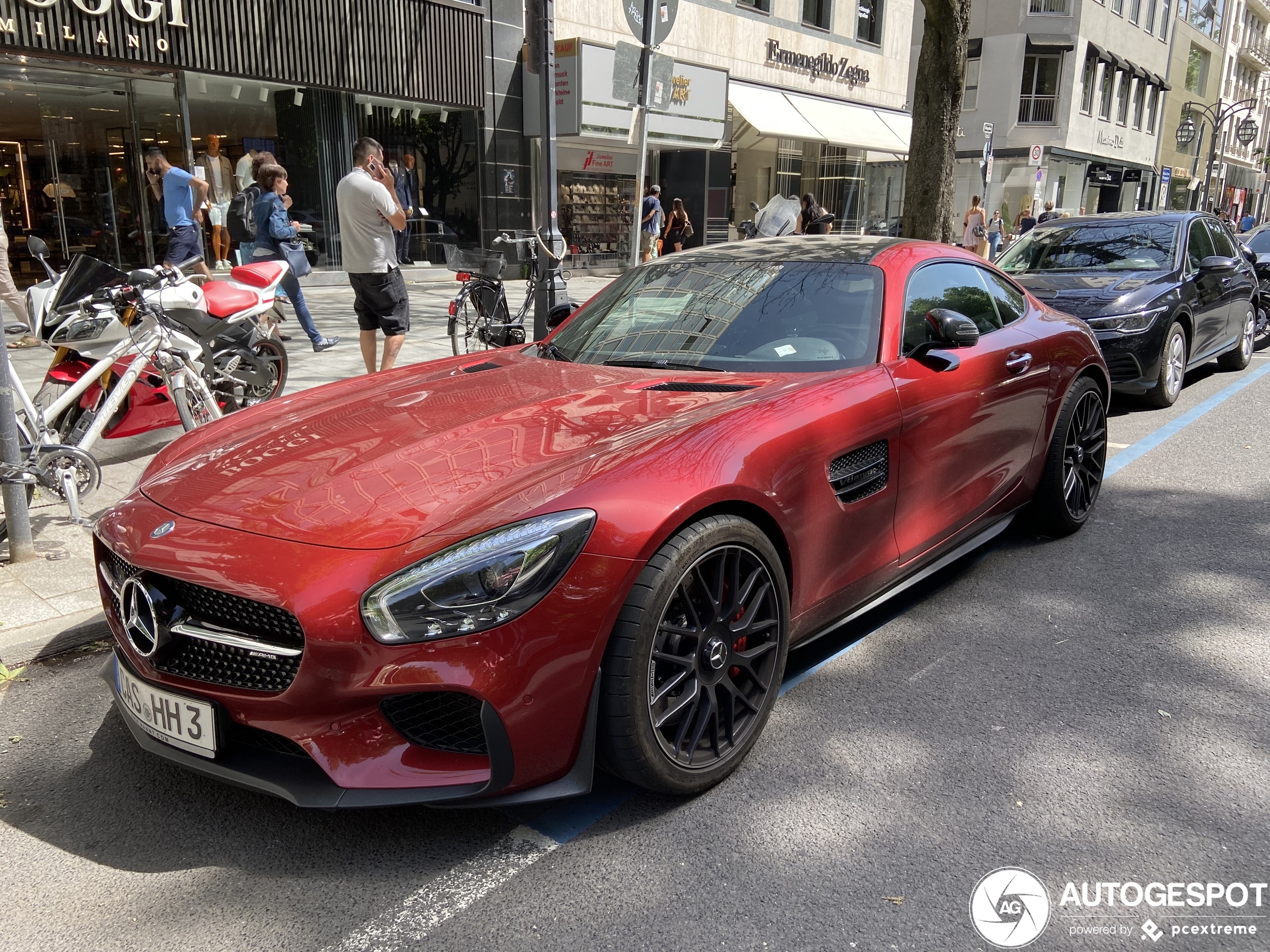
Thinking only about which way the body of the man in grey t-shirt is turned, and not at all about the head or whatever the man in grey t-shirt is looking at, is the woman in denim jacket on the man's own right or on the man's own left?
on the man's own left

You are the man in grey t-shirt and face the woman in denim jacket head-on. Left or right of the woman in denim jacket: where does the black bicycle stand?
right

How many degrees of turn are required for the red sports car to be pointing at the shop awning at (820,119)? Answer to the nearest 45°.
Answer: approximately 135° to its right

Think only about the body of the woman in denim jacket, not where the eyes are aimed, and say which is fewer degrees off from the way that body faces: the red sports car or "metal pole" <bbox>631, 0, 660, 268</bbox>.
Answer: the metal pole

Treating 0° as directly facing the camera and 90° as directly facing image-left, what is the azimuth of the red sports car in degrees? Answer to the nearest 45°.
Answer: approximately 45°
